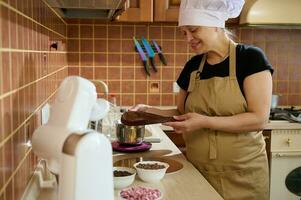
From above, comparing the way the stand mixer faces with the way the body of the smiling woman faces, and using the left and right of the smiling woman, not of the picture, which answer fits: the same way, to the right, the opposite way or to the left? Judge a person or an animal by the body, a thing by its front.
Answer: the opposite way

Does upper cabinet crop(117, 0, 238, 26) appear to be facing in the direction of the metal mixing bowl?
yes

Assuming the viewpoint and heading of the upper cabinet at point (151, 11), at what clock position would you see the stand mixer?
The stand mixer is roughly at 12 o'clock from the upper cabinet.

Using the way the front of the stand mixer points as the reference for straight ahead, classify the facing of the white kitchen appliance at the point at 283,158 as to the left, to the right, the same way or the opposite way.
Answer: the opposite way

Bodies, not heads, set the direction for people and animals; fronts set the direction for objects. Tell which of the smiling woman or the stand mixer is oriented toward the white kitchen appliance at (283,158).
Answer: the stand mixer

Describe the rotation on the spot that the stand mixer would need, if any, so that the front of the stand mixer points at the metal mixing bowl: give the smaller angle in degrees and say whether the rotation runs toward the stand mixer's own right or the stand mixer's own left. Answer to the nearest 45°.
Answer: approximately 45° to the stand mixer's own left

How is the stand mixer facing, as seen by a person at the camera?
facing away from the viewer and to the right of the viewer

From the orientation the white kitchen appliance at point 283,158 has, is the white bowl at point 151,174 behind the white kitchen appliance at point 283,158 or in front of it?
in front

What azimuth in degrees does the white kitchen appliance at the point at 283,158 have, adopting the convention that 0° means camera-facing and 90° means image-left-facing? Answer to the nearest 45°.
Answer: approximately 0°

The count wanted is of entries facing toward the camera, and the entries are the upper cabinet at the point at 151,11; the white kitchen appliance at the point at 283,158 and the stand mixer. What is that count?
2

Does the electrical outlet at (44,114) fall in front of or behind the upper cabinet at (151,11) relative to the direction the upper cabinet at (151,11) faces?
in front

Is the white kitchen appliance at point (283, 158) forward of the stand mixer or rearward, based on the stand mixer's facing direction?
forward
